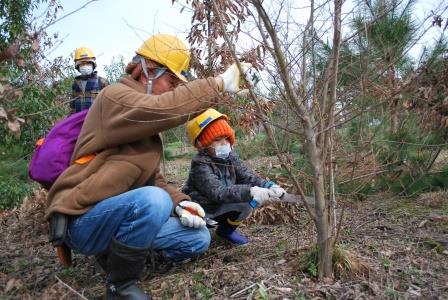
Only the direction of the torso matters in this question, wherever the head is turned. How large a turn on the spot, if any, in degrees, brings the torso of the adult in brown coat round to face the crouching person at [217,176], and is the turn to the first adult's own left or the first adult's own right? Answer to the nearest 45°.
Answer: approximately 45° to the first adult's own left

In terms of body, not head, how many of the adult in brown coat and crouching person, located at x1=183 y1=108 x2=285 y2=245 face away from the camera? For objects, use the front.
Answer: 0

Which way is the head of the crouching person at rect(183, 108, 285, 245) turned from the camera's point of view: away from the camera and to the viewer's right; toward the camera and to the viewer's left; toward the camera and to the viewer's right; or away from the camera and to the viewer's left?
toward the camera and to the viewer's right

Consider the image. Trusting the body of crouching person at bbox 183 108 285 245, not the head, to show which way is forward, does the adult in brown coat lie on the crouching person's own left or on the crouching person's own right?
on the crouching person's own right

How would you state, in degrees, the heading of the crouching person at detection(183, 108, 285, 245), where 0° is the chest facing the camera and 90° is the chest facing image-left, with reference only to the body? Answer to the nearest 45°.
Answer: approximately 315°

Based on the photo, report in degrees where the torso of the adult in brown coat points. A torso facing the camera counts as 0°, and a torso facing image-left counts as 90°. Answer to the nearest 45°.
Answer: approximately 270°
